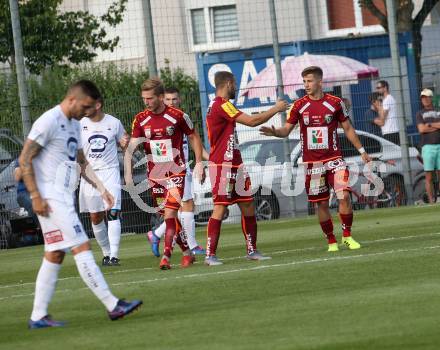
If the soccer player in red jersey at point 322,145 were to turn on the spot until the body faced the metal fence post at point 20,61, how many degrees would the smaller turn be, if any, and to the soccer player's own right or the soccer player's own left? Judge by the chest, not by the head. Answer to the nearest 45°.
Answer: approximately 135° to the soccer player's own right

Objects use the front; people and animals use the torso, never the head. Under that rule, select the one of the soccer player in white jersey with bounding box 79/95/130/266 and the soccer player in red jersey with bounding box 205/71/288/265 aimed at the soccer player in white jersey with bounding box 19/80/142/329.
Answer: the soccer player in white jersey with bounding box 79/95/130/266

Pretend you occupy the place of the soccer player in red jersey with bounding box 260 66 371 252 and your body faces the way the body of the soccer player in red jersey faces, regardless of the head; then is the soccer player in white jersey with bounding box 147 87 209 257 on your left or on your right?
on your right

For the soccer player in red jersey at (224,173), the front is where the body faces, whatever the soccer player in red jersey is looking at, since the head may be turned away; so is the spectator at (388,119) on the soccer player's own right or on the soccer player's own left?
on the soccer player's own left

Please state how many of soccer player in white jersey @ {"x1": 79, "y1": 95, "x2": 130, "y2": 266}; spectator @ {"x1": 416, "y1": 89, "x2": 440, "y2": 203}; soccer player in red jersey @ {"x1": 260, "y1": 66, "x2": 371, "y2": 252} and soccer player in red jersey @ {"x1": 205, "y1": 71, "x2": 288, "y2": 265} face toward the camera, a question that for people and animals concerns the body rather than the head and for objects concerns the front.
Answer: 3

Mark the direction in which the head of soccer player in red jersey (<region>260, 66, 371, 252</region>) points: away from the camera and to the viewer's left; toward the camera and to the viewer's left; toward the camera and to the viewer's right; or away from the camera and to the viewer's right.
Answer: toward the camera and to the viewer's left

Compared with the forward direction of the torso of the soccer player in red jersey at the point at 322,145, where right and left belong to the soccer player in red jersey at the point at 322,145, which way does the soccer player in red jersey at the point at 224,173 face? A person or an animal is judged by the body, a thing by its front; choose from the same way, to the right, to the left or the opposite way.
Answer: to the left

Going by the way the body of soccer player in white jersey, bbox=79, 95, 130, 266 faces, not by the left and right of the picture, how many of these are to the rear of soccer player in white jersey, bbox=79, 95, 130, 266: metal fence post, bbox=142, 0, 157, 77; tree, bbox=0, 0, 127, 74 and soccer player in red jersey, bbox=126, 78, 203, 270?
2

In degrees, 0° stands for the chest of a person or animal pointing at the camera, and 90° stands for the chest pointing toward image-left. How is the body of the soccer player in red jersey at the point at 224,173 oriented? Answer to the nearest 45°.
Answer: approximately 270°
